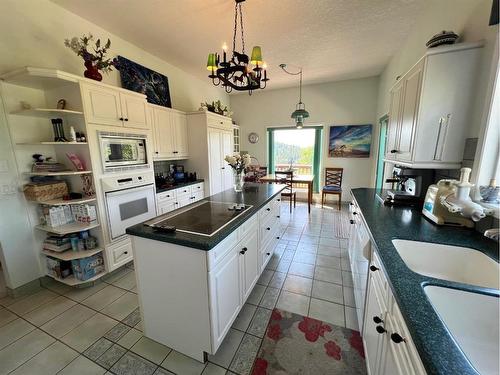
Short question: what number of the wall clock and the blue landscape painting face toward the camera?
2

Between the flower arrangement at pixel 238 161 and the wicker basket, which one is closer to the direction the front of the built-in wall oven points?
the flower arrangement

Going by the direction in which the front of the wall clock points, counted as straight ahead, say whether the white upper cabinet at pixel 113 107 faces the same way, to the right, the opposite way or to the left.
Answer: to the left

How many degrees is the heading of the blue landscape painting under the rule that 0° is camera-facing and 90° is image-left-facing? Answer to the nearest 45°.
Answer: approximately 0°

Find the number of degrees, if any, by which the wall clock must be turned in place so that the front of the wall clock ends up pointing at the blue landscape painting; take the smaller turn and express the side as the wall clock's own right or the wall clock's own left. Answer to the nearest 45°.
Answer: approximately 90° to the wall clock's own left

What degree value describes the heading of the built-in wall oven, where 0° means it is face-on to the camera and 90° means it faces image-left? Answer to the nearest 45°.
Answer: approximately 315°
